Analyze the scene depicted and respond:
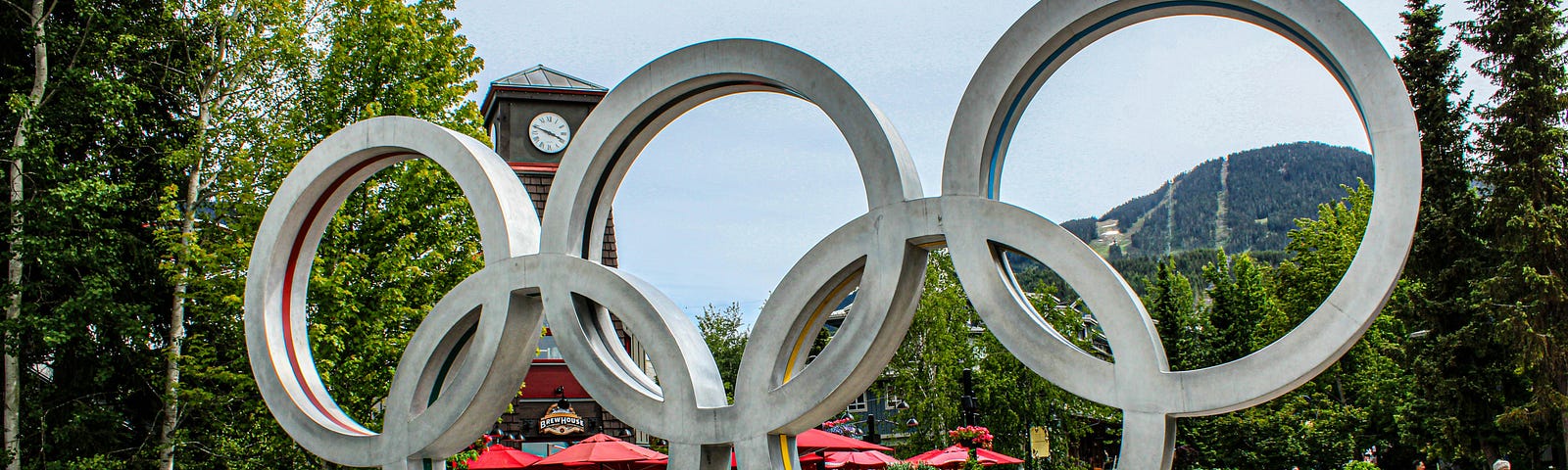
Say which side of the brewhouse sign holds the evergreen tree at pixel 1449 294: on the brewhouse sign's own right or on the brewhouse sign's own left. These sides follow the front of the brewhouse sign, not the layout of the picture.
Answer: on the brewhouse sign's own left

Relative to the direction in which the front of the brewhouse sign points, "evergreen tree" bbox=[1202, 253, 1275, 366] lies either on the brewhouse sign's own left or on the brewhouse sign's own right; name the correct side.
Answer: on the brewhouse sign's own left

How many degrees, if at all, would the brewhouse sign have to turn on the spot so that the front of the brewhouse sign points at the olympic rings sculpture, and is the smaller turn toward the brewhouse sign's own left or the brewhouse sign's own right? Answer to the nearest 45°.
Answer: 0° — it already faces it

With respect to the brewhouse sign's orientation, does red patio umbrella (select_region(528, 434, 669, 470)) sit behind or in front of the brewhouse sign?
in front

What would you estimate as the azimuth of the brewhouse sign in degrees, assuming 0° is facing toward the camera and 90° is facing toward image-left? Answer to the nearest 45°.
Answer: approximately 0°

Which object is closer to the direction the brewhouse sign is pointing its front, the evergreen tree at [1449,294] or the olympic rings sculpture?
the olympic rings sculpture

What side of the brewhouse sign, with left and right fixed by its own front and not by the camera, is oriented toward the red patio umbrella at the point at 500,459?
front

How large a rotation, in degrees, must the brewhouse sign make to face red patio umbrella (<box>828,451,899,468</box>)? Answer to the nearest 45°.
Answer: approximately 45° to its left

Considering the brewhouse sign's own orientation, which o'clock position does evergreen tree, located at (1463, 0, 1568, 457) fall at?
The evergreen tree is roughly at 10 o'clock from the brewhouse sign.
